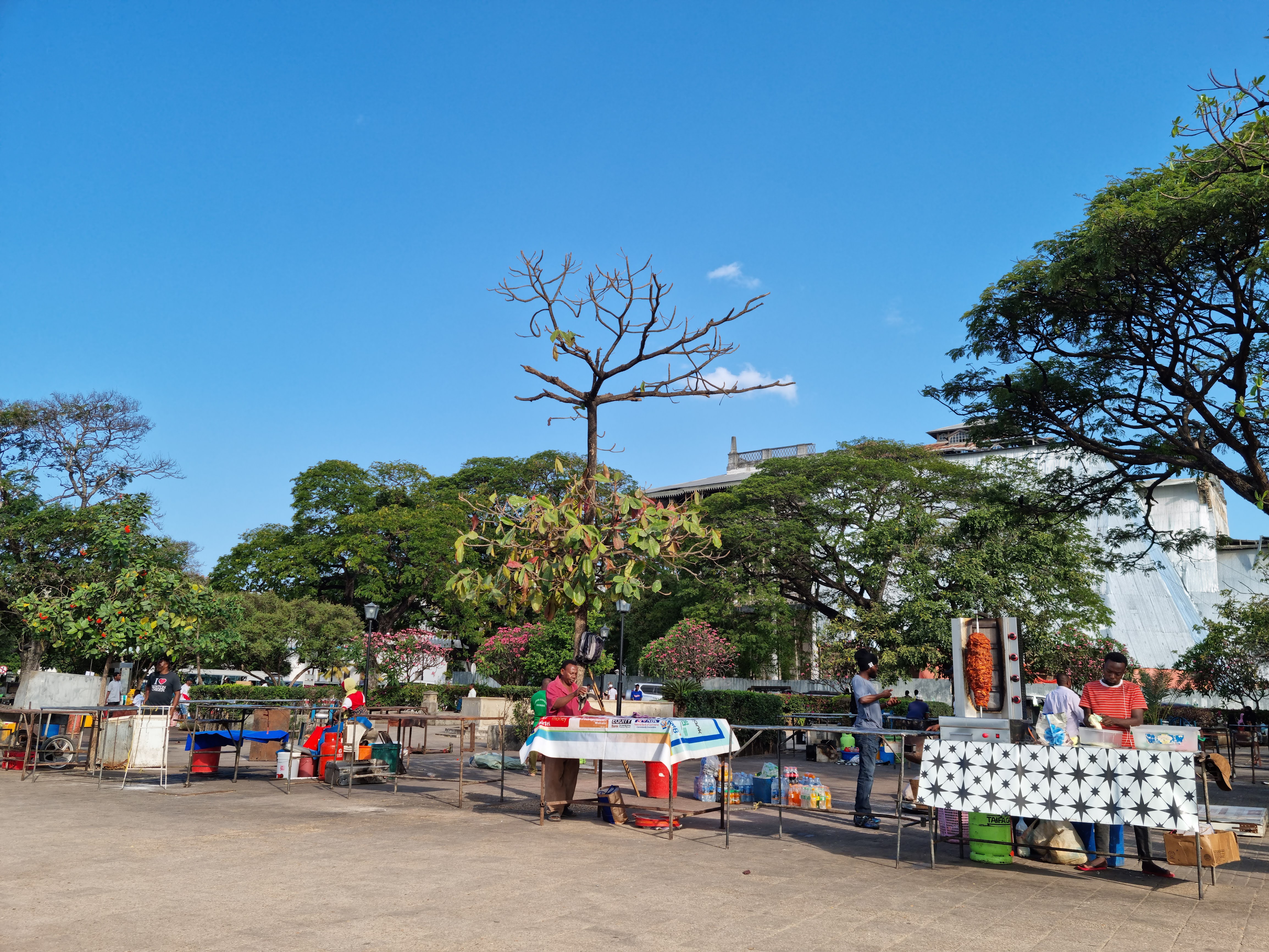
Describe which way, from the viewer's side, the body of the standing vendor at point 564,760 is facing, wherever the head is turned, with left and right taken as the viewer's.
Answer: facing the viewer and to the right of the viewer

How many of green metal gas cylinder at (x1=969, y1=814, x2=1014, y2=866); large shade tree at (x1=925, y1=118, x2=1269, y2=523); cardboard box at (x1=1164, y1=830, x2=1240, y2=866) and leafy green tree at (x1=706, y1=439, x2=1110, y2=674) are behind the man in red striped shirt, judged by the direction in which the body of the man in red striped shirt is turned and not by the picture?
2

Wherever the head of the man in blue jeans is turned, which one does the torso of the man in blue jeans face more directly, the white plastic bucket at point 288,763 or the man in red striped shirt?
the man in red striped shirt

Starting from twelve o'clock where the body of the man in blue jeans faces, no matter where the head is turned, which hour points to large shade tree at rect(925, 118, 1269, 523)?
The large shade tree is roughly at 10 o'clock from the man in blue jeans.

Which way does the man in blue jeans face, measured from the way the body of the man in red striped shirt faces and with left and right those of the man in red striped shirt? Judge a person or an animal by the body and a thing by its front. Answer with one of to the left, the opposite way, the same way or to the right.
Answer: to the left

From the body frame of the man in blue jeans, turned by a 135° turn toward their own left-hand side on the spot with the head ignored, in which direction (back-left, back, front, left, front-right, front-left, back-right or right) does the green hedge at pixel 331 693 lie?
front

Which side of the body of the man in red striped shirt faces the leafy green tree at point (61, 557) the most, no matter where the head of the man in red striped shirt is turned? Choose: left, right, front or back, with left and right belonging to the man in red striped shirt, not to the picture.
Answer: right

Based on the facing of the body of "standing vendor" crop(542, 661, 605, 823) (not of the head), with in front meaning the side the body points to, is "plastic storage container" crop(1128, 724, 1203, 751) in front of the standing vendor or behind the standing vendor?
in front

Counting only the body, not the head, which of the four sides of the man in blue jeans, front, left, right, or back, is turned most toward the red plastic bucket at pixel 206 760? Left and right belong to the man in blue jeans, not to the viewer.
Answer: back

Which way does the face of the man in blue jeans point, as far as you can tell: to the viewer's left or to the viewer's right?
to the viewer's right

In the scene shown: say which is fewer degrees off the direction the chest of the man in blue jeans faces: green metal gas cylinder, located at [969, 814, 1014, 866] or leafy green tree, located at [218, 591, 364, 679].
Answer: the green metal gas cylinder

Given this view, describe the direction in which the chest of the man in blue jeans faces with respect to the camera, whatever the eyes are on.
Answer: to the viewer's right

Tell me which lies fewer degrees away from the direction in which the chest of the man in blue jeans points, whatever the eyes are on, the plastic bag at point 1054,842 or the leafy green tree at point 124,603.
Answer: the plastic bag
